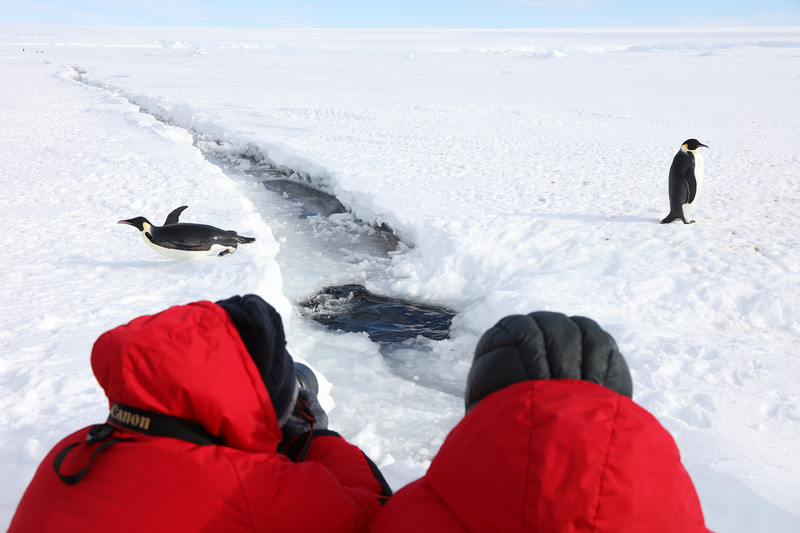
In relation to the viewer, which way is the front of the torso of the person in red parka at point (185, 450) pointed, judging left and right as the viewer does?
facing away from the viewer and to the right of the viewer

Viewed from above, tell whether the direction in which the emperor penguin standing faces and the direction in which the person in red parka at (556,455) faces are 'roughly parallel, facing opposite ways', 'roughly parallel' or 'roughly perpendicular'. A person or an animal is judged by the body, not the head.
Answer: roughly perpendicular

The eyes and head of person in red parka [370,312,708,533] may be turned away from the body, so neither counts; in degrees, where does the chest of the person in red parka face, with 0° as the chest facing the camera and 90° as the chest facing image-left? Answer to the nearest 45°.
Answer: approximately 180°

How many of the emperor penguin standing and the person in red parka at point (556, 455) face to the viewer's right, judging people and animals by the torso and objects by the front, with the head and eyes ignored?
1

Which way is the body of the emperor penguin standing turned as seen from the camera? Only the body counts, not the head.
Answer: to the viewer's right

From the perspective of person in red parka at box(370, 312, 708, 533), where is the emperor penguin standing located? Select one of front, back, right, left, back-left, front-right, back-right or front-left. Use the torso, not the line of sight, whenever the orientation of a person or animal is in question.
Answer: front

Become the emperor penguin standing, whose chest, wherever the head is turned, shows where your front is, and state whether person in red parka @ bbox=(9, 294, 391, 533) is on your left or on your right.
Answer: on your right

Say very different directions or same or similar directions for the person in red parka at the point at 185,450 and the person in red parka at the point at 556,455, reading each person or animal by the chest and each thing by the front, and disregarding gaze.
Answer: same or similar directions

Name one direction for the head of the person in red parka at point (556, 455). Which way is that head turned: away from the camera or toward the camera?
away from the camera

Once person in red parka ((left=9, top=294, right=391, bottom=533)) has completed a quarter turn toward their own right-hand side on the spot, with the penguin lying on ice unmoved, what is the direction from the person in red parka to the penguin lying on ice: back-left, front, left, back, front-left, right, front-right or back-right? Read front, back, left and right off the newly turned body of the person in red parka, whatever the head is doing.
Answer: back-left

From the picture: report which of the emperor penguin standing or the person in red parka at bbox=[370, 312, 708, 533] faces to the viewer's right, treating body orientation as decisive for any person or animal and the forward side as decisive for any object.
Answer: the emperor penguin standing

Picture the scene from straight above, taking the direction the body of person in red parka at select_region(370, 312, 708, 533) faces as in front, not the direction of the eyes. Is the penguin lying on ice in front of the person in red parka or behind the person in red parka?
in front
